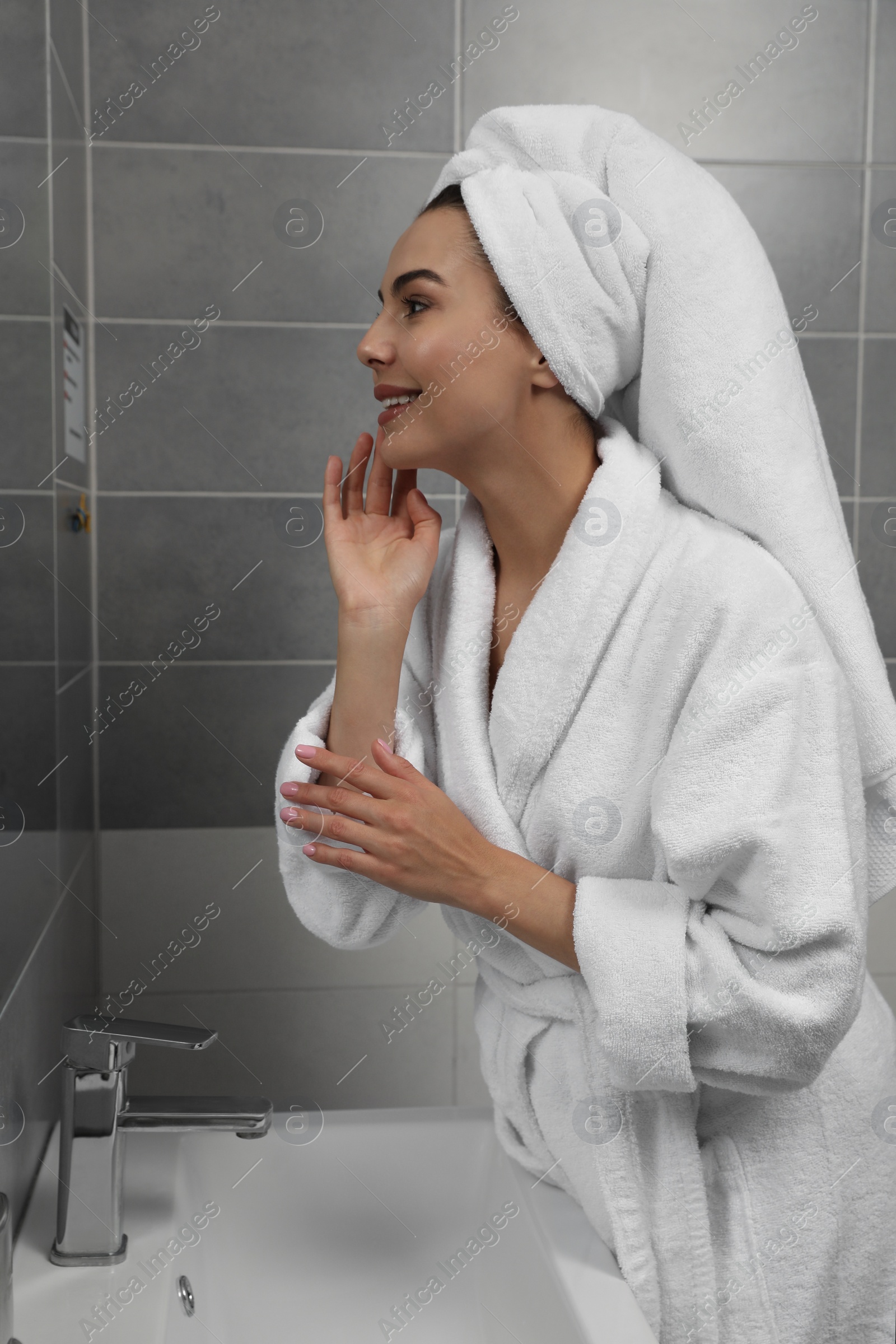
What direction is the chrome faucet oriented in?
to the viewer's right

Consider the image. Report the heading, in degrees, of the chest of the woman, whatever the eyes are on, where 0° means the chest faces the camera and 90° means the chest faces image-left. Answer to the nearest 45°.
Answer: approximately 45°

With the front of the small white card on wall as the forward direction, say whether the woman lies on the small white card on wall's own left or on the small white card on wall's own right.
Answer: on the small white card on wall's own right

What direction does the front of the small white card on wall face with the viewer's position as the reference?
facing to the right of the viewer

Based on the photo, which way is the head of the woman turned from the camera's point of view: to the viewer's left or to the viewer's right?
to the viewer's left

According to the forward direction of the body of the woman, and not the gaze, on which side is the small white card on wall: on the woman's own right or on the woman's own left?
on the woman's own right
